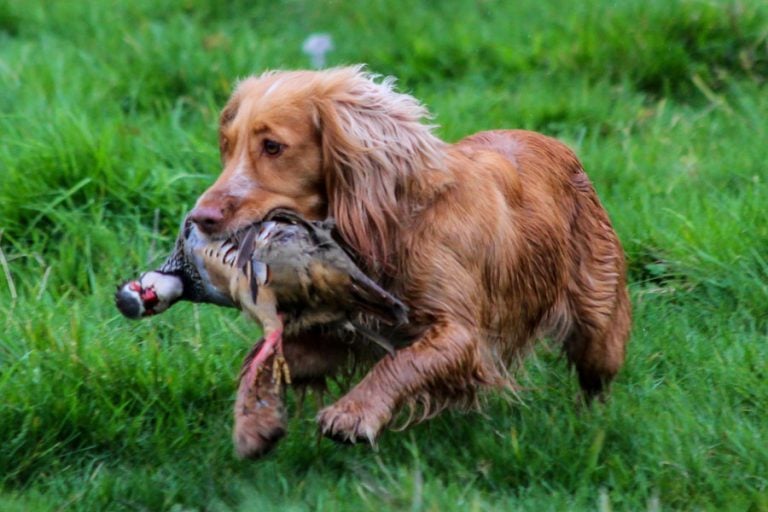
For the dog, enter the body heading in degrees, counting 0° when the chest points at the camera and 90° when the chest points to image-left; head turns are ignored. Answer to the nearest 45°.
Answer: approximately 45°

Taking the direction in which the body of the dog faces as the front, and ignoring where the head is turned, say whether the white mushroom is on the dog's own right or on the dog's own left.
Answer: on the dog's own right
